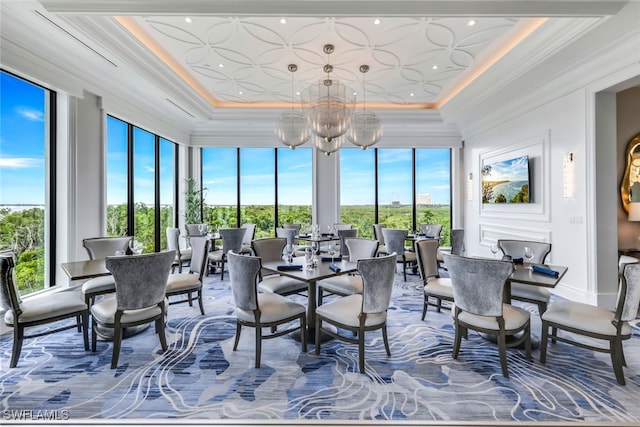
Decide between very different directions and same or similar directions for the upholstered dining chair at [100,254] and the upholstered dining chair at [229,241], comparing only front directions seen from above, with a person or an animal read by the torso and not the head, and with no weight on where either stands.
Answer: very different directions

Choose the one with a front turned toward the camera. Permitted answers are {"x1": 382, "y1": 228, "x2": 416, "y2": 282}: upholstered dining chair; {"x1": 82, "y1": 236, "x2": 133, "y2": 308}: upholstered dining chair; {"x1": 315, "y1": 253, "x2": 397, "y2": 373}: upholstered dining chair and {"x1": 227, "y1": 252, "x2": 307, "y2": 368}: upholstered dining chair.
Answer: {"x1": 82, "y1": 236, "x2": 133, "y2": 308}: upholstered dining chair

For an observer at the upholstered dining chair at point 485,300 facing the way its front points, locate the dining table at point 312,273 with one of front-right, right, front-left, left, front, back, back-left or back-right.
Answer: back-left

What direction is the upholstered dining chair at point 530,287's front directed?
toward the camera

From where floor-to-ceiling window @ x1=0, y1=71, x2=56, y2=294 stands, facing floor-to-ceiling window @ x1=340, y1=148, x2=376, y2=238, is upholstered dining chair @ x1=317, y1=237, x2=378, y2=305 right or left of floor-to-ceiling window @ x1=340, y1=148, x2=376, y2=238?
right

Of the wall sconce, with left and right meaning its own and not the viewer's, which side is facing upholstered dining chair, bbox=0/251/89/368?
front

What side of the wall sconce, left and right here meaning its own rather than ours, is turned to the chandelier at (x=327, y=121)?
front

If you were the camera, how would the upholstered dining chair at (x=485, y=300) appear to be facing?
facing away from the viewer and to the right of the viewer

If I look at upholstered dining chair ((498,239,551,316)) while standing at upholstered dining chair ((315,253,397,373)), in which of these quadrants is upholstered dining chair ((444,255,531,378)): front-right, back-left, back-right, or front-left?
front-right

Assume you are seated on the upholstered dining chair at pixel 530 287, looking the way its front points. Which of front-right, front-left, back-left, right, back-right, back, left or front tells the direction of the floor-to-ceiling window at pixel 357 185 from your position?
back-right

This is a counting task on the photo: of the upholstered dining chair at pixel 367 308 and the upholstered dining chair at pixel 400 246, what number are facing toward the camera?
0

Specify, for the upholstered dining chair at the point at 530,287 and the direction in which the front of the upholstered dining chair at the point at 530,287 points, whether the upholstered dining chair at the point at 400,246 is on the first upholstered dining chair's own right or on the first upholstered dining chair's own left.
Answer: on the first upholstered dining chair's own right

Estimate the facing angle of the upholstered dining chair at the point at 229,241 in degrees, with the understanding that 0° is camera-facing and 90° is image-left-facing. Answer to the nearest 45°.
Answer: approximately 135°

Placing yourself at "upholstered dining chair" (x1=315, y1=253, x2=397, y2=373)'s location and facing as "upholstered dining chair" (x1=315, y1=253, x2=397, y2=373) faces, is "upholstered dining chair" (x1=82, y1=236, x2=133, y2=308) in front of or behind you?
in front
